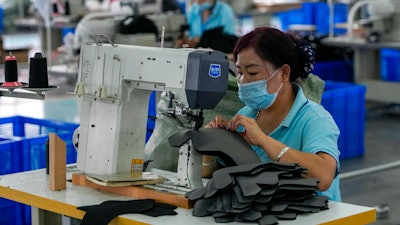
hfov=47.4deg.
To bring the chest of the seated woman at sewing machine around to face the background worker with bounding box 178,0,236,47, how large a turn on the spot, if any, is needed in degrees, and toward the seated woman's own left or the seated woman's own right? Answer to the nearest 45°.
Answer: approximately 135° to the seated woman's own right

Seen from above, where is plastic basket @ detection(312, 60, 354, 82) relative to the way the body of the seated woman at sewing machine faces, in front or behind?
behind

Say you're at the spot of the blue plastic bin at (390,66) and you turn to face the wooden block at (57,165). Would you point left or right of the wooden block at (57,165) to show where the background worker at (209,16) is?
right

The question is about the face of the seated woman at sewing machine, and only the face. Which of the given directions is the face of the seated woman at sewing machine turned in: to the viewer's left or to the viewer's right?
to the viewer's left

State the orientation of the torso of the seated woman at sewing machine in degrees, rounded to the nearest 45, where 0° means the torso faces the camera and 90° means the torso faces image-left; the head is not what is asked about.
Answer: approximately 45°

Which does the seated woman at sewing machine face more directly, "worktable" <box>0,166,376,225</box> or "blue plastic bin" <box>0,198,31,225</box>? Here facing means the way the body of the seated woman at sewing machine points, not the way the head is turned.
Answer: the worktable
